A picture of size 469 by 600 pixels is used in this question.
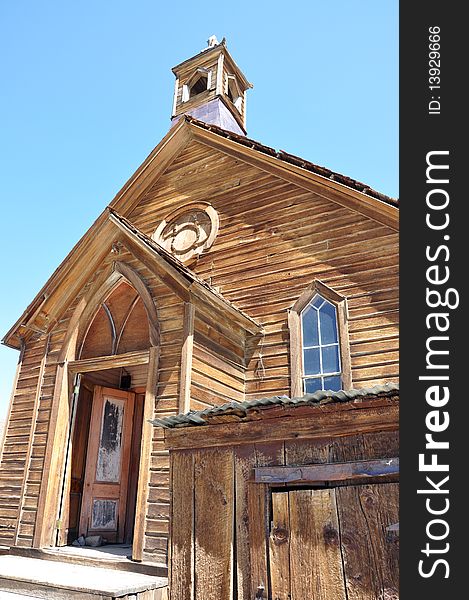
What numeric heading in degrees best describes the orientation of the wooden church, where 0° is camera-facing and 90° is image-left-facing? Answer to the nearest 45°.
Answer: approximately 45°
